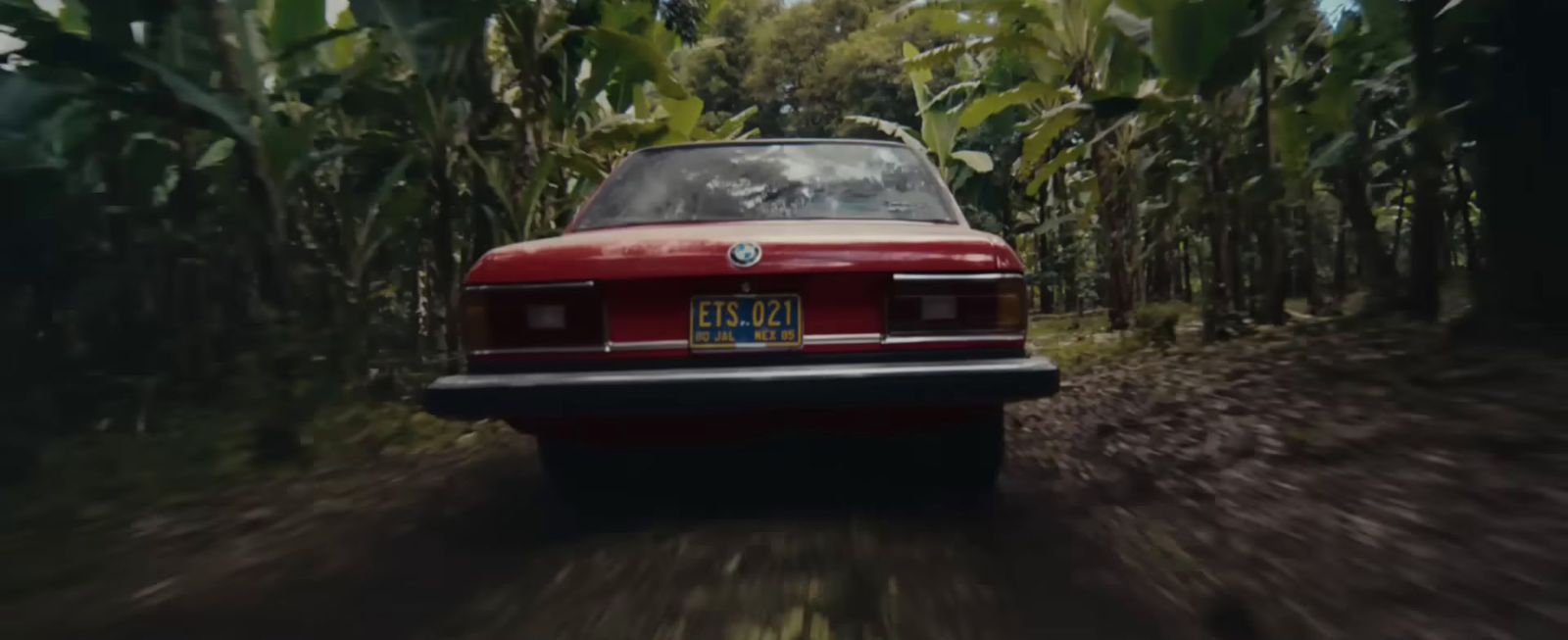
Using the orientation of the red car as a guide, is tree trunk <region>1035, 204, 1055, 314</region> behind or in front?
in front

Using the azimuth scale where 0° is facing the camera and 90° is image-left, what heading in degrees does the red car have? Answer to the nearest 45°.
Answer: approximately 180°

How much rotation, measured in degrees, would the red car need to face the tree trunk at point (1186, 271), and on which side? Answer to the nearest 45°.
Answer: approximately 45° to its right

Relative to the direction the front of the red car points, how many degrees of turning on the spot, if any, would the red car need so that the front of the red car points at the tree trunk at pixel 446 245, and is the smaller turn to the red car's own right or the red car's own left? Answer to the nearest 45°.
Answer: approximately 45° to the red car's own left
